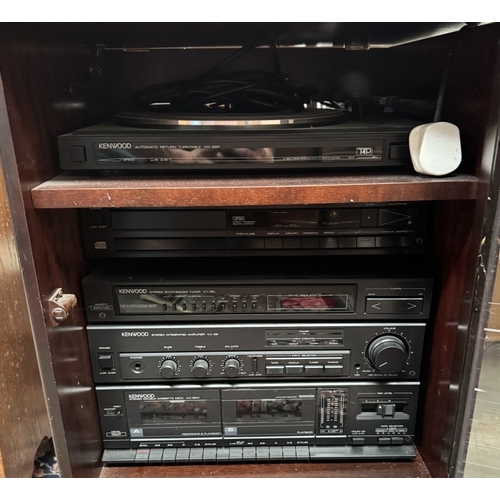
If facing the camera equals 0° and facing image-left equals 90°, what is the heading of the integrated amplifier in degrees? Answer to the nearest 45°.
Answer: approximately 0°

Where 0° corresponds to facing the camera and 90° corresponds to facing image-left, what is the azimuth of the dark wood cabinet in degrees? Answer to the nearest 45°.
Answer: approximately 0°
